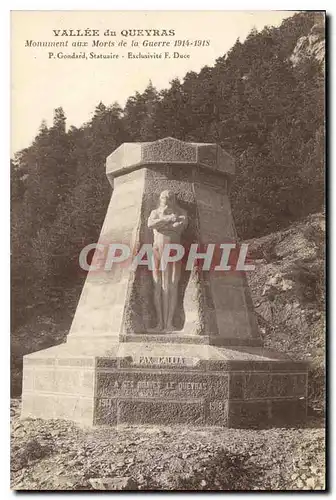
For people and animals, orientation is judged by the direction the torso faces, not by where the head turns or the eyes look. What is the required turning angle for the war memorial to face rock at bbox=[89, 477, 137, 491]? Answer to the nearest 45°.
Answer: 0° — it already faces it

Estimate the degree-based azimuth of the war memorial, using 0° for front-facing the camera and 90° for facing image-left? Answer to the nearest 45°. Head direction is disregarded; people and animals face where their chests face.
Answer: approximately 0°
